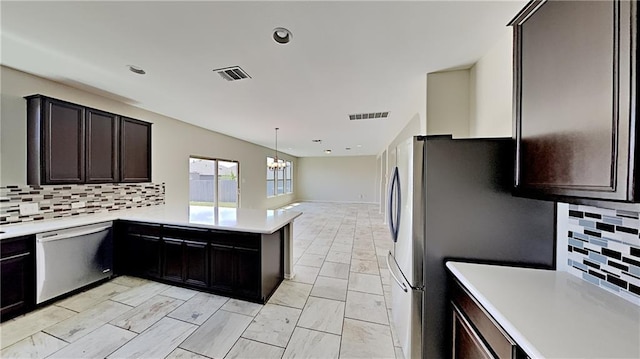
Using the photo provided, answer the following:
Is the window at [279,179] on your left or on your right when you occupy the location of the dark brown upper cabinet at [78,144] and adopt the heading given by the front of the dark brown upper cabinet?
on your left

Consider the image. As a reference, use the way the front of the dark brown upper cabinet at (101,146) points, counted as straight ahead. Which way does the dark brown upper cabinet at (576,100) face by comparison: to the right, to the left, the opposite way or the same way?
the opposite way

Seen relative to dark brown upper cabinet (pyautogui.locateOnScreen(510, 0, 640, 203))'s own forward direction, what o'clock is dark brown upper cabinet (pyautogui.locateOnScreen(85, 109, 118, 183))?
dark brown upper cabinet (pyautogui.locateOnScreen(85, 109, 118, 183)) is roughly at 1 o'clock from dark brown upper cabinet (pyautogui.locateOnScreen(510, 0, 640, 203)).

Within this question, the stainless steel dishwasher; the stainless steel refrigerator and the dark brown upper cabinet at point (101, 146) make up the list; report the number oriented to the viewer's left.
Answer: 1

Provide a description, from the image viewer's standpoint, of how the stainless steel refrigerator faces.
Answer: facing to the left of the viewer

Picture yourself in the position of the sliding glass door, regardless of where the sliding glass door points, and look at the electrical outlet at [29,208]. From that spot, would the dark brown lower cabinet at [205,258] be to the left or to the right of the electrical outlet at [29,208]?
left

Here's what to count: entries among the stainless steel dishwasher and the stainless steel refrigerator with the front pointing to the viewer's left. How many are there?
1

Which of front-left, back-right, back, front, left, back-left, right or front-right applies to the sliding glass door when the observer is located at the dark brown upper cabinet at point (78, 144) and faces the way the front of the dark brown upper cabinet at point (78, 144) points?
left

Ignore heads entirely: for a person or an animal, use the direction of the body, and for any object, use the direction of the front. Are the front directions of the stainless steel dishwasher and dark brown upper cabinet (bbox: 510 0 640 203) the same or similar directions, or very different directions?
very different directions

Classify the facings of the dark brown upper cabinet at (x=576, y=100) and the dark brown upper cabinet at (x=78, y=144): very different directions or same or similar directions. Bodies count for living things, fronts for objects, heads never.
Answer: very different directions

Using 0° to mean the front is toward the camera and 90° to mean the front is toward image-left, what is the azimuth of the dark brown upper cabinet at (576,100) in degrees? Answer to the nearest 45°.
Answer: approximately 45°

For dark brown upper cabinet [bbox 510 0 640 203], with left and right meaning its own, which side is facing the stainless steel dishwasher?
front

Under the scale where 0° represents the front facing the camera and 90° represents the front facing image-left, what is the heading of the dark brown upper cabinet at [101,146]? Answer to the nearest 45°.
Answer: approximately 315°

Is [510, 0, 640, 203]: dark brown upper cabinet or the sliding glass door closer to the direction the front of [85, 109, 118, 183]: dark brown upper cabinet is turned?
the dark brown upper cabinet

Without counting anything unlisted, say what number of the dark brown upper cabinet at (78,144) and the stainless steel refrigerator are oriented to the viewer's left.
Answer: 1
